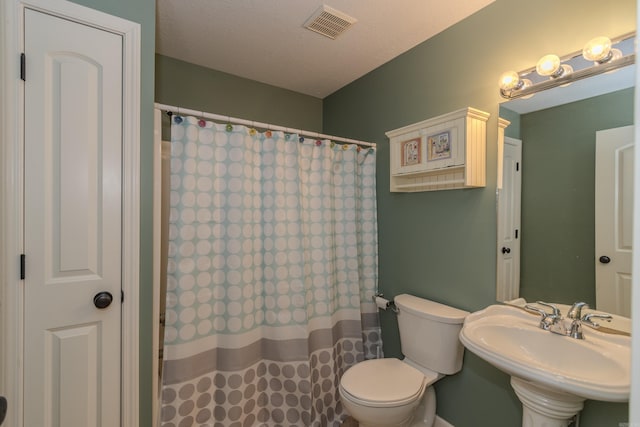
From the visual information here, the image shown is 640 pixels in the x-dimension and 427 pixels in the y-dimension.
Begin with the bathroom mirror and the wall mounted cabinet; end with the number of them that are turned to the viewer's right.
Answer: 0

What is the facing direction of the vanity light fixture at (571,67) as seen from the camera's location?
facing the viewer and to the left of the viewer

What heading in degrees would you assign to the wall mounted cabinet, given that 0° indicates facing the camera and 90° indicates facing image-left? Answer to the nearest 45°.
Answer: approximately 45°

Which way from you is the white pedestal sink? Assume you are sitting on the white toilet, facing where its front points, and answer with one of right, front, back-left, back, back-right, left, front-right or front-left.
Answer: left

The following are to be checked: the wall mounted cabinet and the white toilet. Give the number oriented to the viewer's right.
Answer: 0

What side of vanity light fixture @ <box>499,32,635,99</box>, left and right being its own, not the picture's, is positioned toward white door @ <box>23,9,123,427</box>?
front
